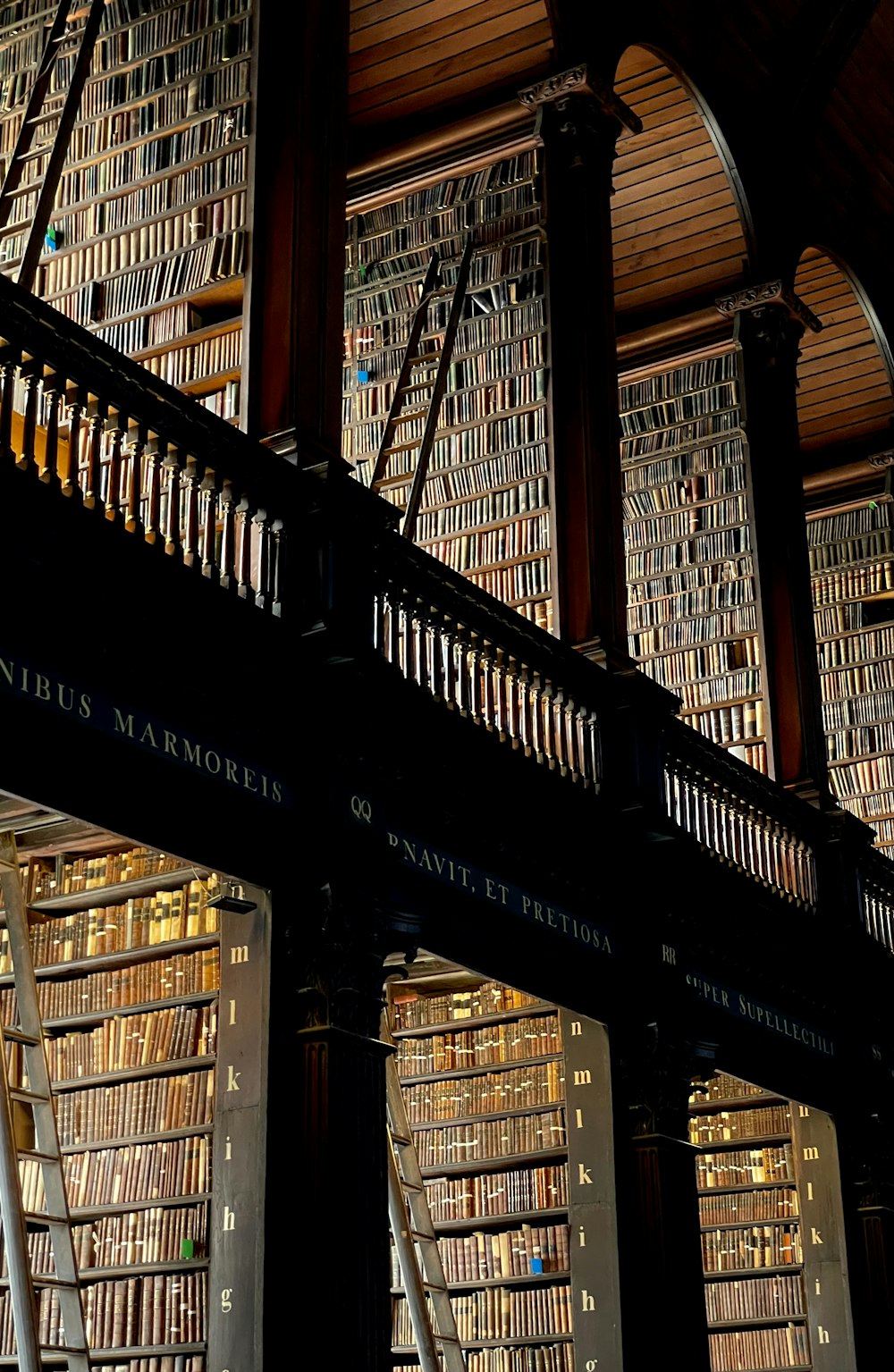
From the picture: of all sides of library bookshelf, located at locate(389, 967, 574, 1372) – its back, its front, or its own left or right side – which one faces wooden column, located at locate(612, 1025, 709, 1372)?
left

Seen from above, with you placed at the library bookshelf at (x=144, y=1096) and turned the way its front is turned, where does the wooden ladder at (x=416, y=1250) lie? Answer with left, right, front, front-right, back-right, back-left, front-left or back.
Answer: back

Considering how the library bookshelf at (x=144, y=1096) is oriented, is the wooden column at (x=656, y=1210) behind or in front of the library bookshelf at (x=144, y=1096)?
behind

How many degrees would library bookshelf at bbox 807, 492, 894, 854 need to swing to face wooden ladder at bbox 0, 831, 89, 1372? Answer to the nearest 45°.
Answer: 0° — it already faces it

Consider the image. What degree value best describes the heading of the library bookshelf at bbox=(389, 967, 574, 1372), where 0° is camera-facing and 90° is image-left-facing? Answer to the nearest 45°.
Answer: approximately 45°

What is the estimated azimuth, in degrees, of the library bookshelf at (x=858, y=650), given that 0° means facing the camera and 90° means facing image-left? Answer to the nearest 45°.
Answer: approximately 45°

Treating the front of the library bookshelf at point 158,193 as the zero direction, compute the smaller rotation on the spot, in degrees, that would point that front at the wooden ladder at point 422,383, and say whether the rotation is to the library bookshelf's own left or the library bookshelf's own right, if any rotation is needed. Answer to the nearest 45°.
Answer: approximately 180°
